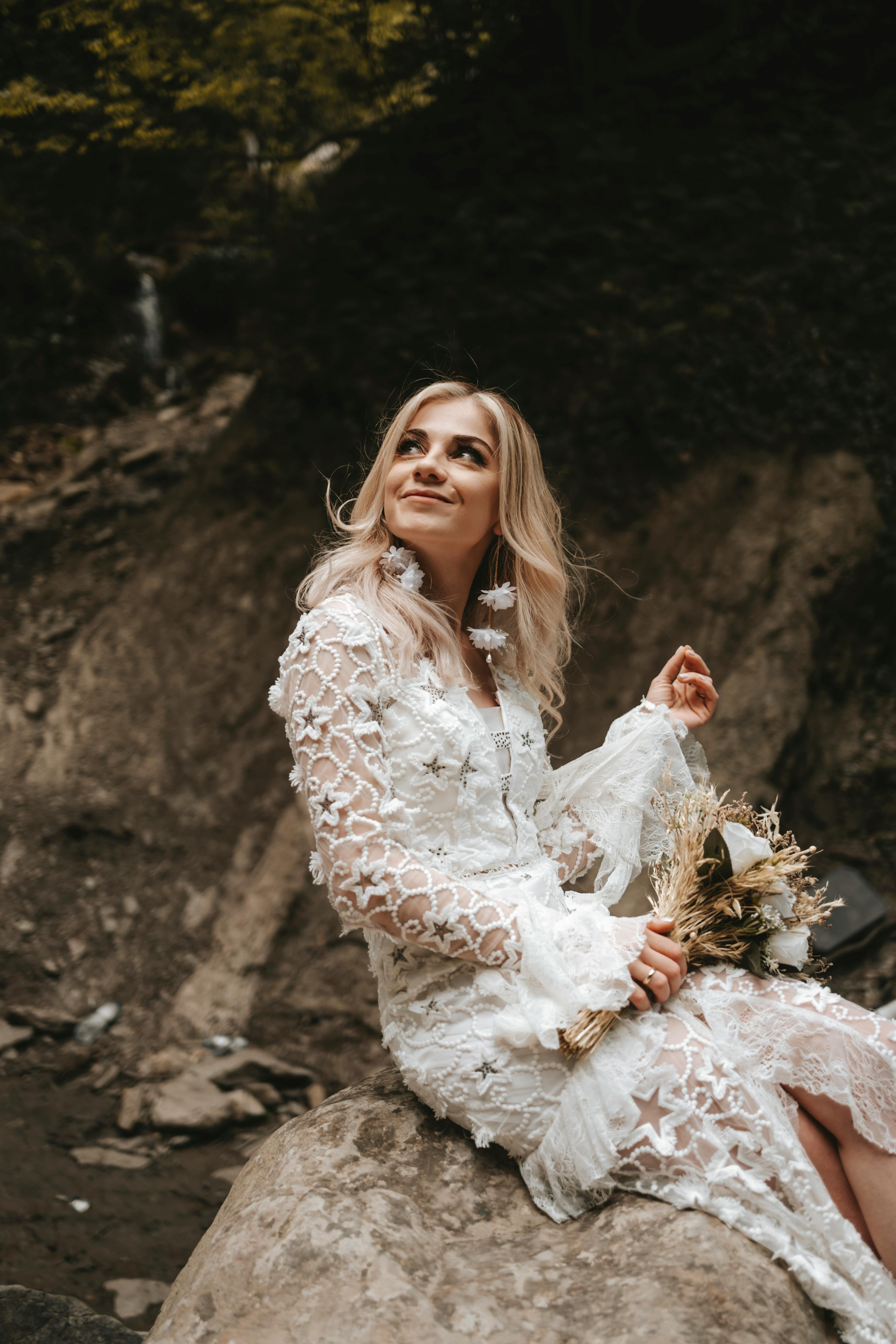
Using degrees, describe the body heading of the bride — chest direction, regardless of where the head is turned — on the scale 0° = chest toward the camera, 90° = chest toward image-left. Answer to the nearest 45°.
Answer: approximately 315°

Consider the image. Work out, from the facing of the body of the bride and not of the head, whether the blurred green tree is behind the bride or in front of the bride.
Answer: behind
